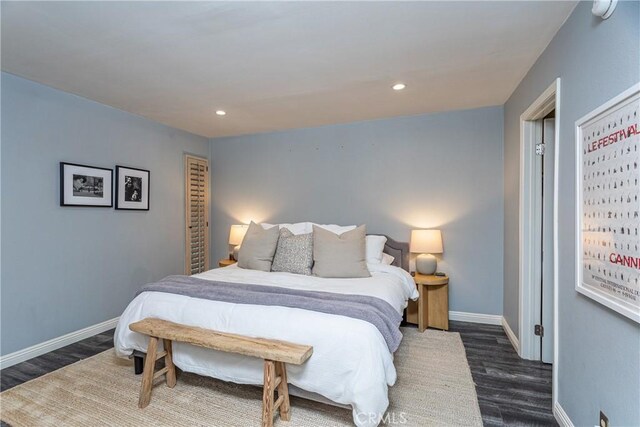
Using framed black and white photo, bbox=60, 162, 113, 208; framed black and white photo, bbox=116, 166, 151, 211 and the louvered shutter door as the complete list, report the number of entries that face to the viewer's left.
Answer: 0

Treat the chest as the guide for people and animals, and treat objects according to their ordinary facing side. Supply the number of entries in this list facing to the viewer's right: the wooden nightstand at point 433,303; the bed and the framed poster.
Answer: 0

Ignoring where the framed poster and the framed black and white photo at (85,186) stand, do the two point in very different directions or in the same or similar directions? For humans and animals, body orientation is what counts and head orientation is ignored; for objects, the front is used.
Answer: very different directions

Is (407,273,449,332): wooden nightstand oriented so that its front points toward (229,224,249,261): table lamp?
no

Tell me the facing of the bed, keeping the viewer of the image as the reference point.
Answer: facing the viewer and to the left of the viewer

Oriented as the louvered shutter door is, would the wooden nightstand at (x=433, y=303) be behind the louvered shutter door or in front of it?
in front

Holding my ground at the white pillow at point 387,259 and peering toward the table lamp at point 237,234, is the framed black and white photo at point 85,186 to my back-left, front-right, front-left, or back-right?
front-left

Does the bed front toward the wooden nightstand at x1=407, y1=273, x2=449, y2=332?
no

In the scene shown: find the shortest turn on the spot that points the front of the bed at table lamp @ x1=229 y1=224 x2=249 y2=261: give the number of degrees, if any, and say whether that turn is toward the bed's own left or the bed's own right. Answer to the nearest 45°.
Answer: approximately 135° to the bed's own right

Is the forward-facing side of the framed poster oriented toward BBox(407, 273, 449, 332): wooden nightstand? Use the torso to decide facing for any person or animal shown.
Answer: no

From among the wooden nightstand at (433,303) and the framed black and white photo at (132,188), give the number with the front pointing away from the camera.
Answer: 0

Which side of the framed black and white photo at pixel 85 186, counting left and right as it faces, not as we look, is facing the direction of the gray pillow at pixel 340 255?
front

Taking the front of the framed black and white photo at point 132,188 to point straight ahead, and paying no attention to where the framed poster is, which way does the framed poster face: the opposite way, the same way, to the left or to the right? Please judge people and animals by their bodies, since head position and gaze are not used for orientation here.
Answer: the opposite way

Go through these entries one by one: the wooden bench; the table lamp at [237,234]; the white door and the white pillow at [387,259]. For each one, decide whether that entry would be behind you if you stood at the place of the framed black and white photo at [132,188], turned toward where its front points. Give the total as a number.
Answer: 0

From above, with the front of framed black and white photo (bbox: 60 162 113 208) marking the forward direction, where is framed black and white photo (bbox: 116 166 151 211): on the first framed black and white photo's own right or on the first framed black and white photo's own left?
on the first framed black and white photo's own left

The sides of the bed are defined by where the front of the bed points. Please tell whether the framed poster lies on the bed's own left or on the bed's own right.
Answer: on the bed's own left
